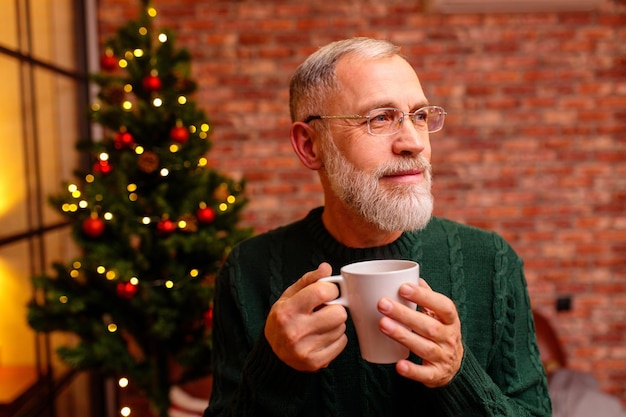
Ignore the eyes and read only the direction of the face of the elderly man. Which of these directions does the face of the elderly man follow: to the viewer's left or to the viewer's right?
to the viewer's right

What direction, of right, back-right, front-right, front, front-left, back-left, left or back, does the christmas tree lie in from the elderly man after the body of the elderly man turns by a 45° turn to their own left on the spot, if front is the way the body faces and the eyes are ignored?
back

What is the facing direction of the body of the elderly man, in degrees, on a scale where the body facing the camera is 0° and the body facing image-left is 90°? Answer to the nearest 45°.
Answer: approximately 0°

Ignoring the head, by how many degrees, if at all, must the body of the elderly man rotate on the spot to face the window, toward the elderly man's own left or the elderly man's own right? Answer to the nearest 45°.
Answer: approximately 135° to the elderly man's own right

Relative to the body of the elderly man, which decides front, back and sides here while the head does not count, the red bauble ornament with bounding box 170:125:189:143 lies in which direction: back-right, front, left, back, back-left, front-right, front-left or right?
back-right

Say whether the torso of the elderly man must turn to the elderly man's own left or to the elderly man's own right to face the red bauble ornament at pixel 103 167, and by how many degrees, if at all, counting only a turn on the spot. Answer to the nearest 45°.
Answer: approximately 135° to the elderly man's own right

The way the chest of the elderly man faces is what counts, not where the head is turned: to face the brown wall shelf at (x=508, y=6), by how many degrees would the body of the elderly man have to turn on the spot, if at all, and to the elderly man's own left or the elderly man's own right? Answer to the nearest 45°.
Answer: approximately 180°
